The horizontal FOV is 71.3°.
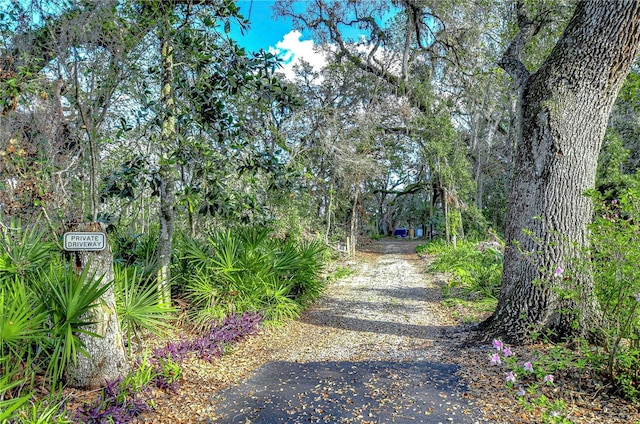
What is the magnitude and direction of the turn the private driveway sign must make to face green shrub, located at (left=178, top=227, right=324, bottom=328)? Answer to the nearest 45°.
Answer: approximately 135° to its left

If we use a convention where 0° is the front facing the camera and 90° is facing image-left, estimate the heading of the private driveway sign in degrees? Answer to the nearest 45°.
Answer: approximately 0°

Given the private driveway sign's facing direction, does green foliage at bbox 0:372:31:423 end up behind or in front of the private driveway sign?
in front

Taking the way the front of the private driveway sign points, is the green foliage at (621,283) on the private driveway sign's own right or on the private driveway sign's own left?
on the private driveway sign's own left

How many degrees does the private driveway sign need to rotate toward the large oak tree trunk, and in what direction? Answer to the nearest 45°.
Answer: approximately 90° to its left

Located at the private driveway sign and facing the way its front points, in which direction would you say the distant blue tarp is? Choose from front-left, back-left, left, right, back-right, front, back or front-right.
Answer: back-left

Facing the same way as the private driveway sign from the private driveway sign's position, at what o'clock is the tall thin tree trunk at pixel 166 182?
The tall thin tree trunk is roughly at 7 o'clock from the private driveway sign.

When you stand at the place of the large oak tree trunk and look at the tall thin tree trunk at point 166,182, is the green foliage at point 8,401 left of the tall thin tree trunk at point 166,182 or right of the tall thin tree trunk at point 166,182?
left

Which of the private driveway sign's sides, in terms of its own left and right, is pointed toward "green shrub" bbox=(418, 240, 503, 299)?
left

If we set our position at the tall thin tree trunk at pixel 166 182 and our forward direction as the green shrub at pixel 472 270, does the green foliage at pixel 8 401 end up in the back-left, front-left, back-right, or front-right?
back-right
